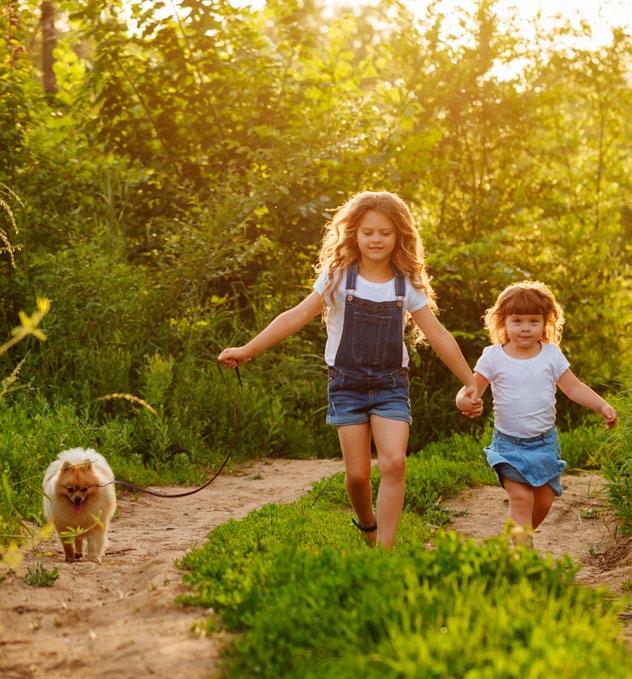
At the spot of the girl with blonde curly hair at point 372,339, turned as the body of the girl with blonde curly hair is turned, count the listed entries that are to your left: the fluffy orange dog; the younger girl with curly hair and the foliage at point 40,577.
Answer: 1

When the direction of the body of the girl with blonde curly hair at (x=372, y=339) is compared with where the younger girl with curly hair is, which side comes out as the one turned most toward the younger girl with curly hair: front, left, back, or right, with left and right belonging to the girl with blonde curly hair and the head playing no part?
left

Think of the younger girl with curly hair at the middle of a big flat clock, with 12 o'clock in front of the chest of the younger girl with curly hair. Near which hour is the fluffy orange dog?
The fluffy orange dog is roughly at 3 o'clock from the younger girl with curly hair.

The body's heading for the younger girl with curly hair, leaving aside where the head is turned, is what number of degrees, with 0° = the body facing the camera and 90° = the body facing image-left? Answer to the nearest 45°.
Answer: approximately 0°

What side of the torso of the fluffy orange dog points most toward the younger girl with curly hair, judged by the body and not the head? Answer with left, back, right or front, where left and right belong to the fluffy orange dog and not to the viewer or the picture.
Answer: left

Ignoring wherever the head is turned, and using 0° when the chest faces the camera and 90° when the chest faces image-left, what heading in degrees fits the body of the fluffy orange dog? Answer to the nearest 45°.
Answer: approximately 0°

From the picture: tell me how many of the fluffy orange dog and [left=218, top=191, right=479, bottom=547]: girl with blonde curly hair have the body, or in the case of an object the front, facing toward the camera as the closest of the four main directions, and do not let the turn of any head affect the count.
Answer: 2

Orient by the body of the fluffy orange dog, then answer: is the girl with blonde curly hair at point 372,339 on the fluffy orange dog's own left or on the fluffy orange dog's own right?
on the fluffy orange dog's own left

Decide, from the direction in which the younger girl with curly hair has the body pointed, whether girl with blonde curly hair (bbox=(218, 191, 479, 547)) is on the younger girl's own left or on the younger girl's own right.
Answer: on the younger girl's own right
